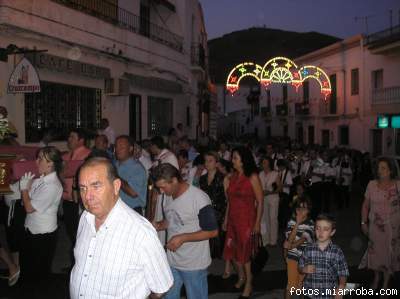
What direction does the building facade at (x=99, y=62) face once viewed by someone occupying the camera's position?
facing the viewer and to the right of the viewer

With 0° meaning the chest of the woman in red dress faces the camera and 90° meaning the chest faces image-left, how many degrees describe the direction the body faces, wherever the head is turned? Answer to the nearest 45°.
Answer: approximately 45°

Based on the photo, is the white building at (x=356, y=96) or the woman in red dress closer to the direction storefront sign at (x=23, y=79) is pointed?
the woman in red dress

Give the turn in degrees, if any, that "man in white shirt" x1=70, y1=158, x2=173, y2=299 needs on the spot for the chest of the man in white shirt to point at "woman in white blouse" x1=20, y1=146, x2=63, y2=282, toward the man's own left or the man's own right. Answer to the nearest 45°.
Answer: approximately 135° to the man's own right

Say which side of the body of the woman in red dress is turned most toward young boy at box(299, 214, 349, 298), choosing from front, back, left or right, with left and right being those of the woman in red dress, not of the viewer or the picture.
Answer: left

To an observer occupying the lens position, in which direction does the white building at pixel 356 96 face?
facing the viewer and to the left of the viewer

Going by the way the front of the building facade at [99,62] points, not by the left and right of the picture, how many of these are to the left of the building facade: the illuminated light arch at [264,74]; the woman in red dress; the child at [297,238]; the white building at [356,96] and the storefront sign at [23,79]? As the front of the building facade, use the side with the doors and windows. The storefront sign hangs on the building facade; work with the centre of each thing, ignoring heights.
2

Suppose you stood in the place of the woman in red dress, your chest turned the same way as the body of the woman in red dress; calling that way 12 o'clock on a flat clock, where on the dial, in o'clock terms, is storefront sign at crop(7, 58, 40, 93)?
The storefront sign is roughly at 3 o'clock from the woman in red dress.

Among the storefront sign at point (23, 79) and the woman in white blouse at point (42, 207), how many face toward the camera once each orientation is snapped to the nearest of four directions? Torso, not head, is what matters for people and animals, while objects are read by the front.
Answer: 1

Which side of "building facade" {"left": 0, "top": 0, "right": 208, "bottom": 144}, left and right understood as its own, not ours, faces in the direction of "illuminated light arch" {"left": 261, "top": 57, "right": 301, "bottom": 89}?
left
